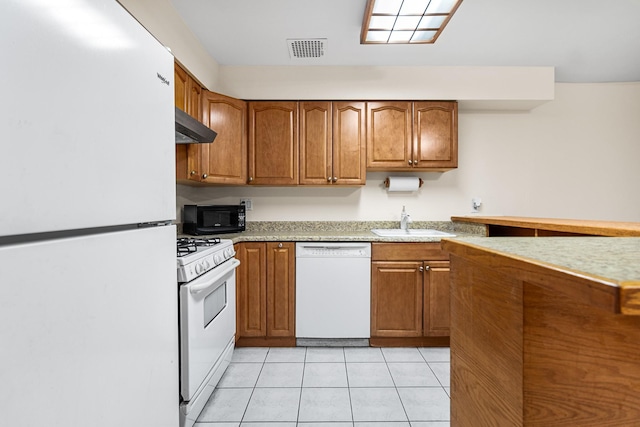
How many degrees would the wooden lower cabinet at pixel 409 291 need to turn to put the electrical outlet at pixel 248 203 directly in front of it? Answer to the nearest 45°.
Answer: approximately 90° to its right

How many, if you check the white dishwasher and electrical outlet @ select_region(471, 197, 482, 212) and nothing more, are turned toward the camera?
2

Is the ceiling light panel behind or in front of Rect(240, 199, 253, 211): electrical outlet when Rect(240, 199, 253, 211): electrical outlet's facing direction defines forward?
in front

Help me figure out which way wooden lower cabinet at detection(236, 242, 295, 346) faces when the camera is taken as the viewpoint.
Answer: facing the viewer

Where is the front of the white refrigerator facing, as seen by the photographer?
facing the viewer and to the right of the viewer

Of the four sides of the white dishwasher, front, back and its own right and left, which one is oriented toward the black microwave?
right

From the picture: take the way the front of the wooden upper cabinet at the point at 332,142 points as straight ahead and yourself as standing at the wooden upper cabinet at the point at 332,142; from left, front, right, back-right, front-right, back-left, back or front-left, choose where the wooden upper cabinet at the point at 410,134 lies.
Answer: left

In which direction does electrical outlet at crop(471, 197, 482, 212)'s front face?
toward the camera

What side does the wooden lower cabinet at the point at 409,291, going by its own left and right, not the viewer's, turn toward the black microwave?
right

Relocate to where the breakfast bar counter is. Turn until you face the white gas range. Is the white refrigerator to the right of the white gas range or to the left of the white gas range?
left

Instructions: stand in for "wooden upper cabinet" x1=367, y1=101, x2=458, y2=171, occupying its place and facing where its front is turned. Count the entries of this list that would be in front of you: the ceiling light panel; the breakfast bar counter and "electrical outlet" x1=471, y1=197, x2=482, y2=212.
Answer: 2

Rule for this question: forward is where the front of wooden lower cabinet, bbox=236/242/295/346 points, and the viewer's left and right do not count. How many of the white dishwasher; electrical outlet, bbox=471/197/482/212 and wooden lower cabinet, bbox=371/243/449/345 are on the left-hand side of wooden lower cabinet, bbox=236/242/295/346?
3
